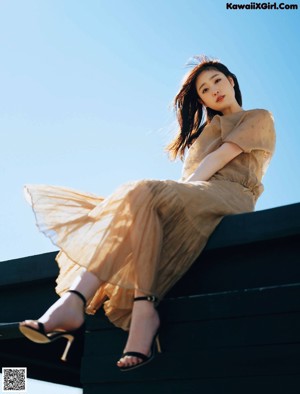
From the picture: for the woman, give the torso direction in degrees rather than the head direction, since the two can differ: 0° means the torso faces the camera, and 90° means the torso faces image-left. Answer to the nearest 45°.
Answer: approximately 45°
